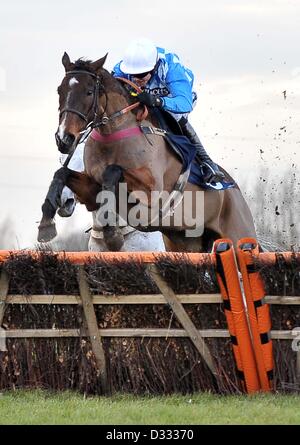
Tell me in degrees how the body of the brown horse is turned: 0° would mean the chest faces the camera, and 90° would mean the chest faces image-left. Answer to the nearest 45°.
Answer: approximately 45°

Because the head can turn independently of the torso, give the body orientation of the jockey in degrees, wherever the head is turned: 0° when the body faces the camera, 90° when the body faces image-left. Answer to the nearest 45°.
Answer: approximately 45°
